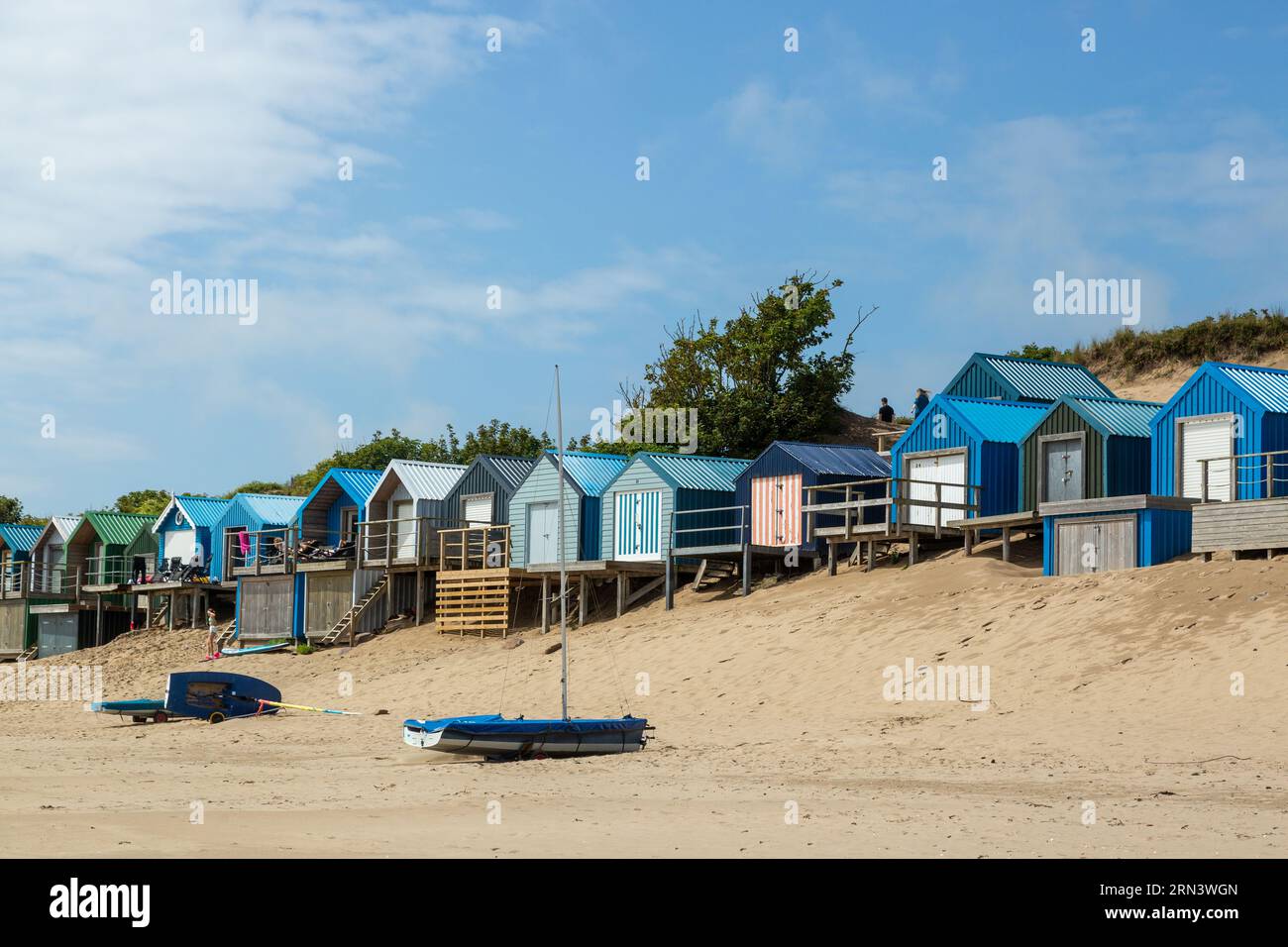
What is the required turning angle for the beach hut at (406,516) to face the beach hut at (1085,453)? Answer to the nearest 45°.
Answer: approximately 90° to its left

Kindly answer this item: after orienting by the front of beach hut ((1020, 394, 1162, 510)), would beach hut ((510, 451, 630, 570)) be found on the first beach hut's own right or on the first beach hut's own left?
on the first beach hut's own right

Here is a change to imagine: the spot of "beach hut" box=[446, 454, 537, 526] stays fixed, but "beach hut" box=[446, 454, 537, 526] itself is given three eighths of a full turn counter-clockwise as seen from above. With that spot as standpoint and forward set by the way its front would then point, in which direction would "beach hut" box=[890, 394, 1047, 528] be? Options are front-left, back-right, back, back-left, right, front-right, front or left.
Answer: front-right

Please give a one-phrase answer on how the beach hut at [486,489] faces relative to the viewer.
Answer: facing the viewer and to the left of the viewer

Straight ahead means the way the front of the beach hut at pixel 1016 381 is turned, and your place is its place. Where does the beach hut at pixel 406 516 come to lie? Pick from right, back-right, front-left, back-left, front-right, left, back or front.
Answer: front-right

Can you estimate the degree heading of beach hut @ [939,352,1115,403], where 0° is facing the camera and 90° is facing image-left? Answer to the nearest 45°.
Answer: approximately 45°

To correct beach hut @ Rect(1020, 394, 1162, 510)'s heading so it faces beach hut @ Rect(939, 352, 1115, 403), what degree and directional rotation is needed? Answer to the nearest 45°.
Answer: approximately 135° to its right

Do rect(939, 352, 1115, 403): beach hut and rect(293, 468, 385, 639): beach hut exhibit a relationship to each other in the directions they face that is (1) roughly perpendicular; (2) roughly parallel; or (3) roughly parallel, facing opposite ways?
roughly parallel

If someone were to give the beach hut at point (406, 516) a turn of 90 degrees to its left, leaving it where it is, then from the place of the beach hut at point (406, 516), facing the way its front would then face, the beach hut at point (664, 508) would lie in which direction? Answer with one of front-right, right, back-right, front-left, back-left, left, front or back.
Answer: front

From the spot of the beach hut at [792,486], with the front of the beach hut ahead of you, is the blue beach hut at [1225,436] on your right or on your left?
on your left

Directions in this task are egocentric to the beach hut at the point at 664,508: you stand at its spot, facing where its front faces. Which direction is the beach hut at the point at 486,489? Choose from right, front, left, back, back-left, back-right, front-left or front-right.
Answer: right

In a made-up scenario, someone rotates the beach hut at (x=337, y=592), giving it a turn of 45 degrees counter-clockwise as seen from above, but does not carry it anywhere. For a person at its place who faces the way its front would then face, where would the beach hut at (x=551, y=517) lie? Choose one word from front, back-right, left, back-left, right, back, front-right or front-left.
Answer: front-left

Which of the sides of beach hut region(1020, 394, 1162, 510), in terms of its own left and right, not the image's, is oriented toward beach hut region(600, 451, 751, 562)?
right

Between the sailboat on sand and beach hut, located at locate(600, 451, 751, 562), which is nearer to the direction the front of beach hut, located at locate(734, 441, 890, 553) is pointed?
the sailboat on sand

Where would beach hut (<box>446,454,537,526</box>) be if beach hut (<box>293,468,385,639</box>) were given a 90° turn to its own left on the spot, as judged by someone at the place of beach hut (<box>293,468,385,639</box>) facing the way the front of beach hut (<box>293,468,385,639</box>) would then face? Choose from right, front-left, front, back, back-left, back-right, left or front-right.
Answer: front
